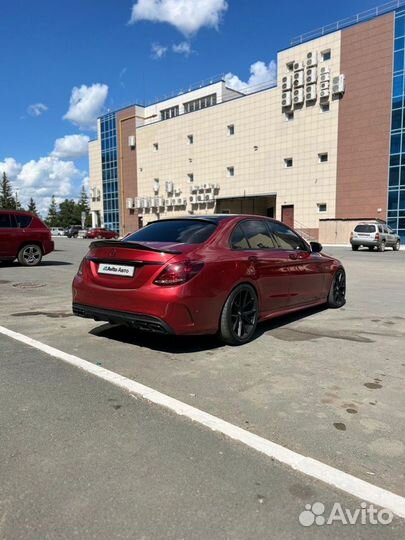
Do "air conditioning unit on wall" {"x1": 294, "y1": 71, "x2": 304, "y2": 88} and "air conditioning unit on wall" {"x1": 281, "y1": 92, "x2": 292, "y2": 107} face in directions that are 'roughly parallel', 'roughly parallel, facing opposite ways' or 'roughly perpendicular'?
roughly parallel

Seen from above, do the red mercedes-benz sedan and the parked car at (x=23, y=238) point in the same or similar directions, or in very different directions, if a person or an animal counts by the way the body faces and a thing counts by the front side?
very different directions

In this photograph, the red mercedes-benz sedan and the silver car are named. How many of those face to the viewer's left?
0

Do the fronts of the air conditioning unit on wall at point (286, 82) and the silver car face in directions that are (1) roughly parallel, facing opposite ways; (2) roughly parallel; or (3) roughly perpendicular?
roughly parallel, facing opposite ways

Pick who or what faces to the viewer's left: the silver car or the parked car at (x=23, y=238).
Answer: the parked car

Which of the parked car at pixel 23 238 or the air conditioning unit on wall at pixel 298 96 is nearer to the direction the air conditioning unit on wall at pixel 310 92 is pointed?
the parked car

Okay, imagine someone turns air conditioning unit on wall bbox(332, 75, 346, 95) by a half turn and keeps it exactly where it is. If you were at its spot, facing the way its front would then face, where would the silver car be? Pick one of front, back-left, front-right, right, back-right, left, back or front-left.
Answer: back-right

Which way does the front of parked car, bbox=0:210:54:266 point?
to the viewer's left

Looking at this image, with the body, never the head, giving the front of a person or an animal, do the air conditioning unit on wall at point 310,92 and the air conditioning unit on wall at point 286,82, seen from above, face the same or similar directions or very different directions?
same or similar directions

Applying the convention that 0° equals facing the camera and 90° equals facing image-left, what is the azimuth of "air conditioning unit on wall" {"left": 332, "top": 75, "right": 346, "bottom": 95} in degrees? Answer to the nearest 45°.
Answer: approximately 45°

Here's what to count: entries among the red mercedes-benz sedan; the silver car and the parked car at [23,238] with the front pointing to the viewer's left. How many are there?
1

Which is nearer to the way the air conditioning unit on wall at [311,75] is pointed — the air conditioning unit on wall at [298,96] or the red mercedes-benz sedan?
the red mercedes-benz sedan

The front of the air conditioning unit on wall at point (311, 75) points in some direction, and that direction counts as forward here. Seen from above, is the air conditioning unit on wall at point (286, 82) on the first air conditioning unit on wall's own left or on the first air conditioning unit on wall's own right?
on the first air conditioning unit on wall's own right
